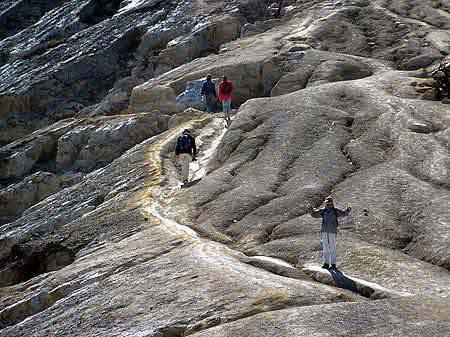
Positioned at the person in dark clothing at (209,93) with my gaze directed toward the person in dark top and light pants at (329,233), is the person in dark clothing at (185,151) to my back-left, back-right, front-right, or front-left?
front-right

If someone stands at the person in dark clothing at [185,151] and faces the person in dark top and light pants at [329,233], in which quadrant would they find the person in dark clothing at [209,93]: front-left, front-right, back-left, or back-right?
back-left

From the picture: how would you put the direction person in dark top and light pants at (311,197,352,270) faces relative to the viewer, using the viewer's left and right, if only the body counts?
facing the viewer

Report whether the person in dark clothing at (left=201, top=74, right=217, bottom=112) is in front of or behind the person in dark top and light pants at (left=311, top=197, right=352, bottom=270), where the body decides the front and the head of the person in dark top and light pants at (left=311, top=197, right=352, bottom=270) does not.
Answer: behind

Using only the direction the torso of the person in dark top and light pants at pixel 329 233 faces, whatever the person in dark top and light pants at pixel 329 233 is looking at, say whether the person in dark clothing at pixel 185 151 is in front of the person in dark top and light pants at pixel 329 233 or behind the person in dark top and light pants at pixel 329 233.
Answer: behind
